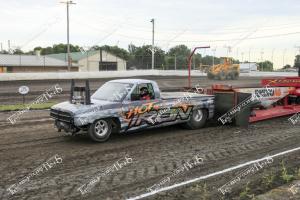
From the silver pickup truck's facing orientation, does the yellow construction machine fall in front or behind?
behind
